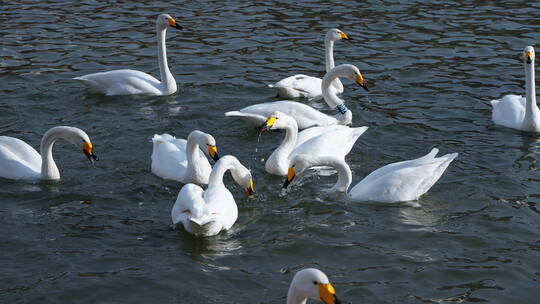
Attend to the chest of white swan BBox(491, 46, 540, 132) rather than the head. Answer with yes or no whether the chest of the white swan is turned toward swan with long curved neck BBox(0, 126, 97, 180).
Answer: no

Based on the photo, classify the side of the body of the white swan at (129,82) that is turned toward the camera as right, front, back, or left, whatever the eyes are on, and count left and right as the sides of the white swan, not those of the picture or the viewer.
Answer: right

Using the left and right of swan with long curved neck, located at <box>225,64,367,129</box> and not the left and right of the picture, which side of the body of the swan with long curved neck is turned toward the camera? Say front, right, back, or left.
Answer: right

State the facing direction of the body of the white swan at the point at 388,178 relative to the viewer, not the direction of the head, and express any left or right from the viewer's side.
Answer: facing to the left of the viewer

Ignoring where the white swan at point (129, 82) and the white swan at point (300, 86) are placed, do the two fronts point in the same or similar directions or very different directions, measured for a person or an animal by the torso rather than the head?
same or similar directions

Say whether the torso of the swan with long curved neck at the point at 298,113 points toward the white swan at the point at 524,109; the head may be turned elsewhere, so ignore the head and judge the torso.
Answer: yes

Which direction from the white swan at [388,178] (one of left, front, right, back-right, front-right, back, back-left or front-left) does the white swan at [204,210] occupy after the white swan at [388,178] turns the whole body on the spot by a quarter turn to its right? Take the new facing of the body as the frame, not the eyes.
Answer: back-left

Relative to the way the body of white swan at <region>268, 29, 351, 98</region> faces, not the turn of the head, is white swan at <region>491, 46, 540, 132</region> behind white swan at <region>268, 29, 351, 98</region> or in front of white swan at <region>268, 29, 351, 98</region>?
in front

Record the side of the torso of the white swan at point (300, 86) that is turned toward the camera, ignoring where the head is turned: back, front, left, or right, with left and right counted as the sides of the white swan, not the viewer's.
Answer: right

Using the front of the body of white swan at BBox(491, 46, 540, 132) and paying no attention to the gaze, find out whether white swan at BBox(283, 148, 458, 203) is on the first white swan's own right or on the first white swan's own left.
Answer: on the first white swan's own right

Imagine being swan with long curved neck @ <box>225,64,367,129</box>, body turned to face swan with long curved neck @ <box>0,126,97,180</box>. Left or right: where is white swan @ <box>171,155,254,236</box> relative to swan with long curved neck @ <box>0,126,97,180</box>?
left

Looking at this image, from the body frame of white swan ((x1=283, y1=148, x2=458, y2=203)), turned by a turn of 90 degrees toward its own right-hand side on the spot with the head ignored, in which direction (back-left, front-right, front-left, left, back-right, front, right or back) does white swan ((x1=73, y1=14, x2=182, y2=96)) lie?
front-left

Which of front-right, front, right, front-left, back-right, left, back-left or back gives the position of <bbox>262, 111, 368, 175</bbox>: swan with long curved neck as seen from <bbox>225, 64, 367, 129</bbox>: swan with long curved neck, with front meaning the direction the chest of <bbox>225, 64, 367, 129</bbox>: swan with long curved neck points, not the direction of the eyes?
right

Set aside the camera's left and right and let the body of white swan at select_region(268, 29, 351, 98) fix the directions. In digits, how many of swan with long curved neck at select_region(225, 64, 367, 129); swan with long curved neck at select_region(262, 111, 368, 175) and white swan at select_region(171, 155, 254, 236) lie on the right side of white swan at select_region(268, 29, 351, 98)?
3

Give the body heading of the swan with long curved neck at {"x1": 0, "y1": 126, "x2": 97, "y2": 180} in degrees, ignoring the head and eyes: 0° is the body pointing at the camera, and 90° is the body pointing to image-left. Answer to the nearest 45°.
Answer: approximately 270°

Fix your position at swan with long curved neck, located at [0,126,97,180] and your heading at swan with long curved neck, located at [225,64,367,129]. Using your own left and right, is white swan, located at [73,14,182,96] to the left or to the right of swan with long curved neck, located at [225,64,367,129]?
left

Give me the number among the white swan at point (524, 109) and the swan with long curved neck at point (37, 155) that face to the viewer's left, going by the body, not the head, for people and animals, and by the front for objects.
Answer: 0

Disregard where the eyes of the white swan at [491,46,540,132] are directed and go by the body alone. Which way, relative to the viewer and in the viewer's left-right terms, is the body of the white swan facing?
facing the viewer and to the right of the viewer

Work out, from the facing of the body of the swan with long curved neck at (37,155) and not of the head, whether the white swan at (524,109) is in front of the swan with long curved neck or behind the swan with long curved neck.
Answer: in front

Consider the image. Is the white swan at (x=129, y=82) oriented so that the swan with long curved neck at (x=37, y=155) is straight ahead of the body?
no
